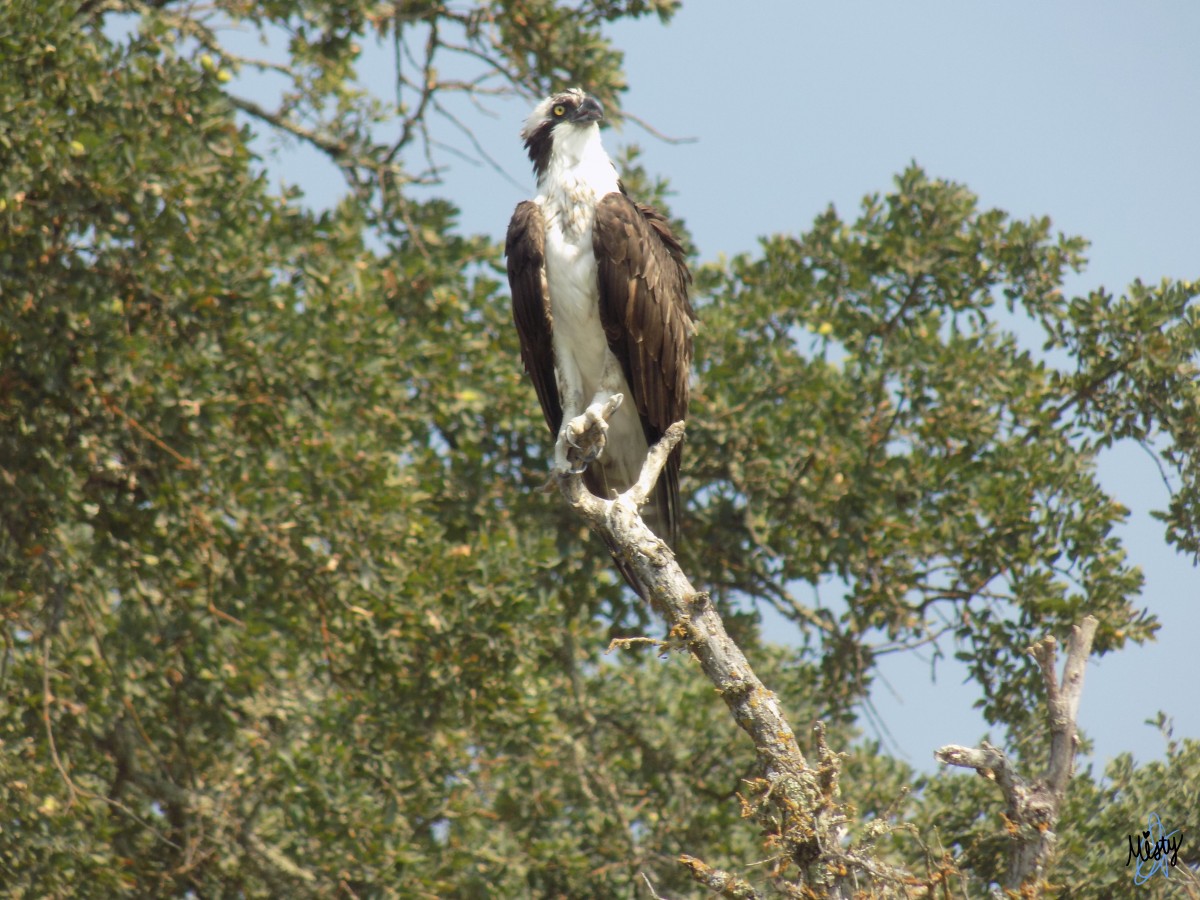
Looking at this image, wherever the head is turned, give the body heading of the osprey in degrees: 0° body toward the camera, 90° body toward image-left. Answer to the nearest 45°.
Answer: approximately 45°
